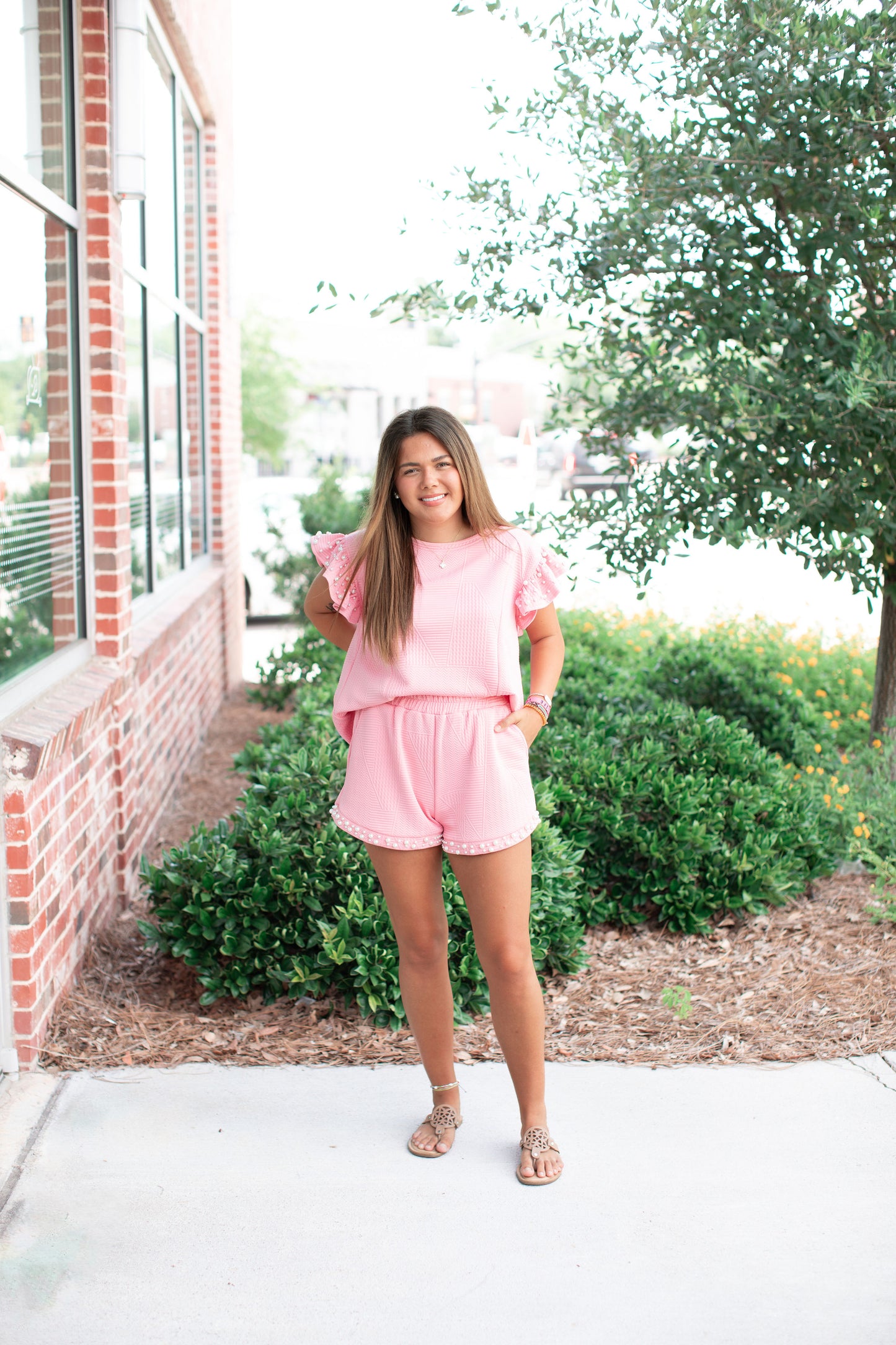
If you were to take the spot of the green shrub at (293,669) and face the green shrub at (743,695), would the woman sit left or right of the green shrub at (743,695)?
right

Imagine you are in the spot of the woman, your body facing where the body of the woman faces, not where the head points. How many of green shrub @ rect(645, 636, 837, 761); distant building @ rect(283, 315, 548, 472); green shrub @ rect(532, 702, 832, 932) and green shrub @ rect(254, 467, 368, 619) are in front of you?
0

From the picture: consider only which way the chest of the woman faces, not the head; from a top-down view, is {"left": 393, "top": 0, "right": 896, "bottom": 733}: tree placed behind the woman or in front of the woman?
behind

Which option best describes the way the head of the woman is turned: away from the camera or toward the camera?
toward the camera

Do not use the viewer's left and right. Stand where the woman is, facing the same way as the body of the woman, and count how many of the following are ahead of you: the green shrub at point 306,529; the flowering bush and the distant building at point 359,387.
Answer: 0

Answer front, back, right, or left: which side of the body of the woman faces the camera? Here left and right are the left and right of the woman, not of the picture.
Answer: front

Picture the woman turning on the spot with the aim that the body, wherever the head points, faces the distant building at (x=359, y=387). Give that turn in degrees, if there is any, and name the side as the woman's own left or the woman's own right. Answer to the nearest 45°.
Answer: approximately 180°

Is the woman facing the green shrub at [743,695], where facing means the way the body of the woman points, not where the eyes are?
no

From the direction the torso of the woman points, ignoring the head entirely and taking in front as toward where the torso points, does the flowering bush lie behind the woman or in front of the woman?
behind

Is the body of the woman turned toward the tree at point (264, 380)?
no

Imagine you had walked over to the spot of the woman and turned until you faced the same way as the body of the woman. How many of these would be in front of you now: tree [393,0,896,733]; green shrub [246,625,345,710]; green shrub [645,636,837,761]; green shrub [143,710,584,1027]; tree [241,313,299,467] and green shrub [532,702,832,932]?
0

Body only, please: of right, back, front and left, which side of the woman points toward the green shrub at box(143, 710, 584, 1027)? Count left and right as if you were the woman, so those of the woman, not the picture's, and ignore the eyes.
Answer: back

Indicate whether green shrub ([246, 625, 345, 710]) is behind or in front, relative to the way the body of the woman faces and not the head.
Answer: behind
